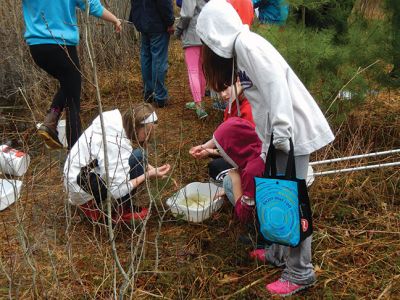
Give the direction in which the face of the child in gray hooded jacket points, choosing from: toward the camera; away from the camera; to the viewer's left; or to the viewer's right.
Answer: to the viewer's left

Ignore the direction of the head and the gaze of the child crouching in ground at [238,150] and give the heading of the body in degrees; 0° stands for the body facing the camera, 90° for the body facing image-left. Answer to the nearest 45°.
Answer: approximately 90°

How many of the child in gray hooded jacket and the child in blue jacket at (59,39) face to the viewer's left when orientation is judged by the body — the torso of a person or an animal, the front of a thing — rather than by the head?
1

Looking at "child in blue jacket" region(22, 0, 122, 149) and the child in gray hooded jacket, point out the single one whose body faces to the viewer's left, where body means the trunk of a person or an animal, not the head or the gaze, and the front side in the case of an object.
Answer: the child in gray hooded jacket

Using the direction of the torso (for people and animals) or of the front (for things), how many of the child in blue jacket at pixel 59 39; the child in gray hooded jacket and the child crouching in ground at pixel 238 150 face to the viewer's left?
2

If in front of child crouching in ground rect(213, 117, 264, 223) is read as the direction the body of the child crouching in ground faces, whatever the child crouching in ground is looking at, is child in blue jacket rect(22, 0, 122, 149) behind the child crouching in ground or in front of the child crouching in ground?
in front

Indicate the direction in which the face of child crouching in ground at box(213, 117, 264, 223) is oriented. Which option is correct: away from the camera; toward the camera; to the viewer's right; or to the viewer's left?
to the viewer's left

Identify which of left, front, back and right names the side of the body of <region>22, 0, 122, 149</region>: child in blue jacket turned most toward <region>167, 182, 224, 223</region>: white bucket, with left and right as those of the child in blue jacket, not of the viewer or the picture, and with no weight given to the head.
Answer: right

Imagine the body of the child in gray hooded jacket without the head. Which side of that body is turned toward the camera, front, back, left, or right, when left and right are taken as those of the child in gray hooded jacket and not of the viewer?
left
